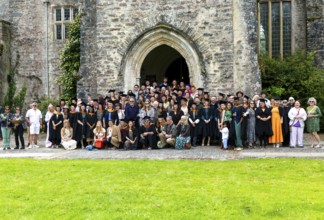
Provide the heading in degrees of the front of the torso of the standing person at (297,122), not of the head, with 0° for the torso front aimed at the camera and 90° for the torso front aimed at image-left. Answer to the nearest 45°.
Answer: approximately 0°

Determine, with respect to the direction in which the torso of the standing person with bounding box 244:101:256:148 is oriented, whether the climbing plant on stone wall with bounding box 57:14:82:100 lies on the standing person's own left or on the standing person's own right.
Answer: on the standing person's own right

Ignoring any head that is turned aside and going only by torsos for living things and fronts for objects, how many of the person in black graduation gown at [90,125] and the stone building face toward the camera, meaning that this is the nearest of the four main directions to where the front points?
2

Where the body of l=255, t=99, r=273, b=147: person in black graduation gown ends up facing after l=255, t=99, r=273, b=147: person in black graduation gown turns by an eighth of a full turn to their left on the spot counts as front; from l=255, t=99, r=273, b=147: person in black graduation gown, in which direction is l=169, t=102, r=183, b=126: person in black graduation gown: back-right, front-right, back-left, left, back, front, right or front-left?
back-right

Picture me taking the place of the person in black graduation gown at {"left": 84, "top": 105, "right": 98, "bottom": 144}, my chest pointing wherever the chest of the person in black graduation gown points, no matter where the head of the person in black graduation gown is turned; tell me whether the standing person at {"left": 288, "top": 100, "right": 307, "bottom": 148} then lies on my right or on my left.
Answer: on my left

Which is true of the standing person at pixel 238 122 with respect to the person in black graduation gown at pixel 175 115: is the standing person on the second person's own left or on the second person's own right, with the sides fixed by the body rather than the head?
on the second person's own left

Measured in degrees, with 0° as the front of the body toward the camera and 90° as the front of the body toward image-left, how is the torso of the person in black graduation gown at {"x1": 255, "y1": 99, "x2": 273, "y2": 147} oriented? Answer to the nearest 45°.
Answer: approximately 0°

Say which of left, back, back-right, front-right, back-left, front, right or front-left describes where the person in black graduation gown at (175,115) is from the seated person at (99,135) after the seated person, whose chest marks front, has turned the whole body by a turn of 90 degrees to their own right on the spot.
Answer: back
